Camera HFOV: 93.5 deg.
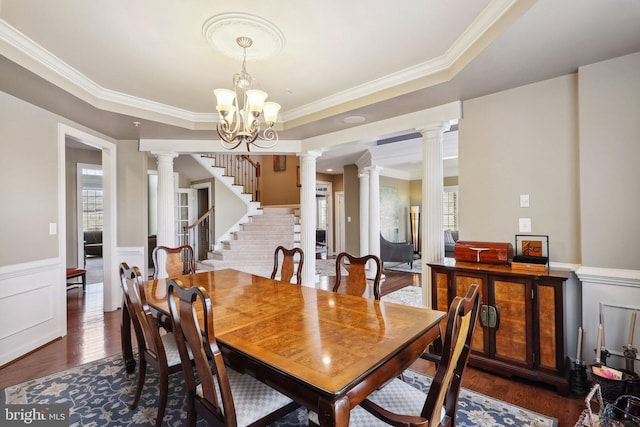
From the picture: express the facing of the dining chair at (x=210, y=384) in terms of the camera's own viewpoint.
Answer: facing away from the viewer and to the right of the viewer

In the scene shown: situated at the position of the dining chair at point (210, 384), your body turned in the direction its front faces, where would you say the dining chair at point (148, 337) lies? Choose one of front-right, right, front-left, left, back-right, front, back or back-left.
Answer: left

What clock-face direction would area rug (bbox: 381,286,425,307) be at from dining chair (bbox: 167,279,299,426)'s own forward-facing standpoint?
The area rug is roughly at 12 o'clock from the dining chair.

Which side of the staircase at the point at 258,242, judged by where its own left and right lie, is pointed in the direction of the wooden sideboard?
front

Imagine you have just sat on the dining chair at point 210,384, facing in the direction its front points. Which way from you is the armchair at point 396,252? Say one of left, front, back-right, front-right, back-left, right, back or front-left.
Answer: front

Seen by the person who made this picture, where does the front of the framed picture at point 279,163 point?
facing the viewer

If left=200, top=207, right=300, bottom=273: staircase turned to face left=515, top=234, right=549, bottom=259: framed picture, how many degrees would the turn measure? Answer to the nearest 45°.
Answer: approximately 45° to its left

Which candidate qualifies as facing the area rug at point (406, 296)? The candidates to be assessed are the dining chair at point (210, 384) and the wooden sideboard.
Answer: the dining chair

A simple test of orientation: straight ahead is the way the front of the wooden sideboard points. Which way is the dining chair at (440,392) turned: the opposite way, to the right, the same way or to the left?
to the right

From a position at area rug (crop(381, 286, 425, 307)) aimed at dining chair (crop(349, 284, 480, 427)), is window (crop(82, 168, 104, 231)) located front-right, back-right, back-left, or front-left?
back-right

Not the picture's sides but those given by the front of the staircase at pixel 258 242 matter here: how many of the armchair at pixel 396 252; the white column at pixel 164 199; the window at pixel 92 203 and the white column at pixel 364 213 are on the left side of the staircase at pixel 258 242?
2

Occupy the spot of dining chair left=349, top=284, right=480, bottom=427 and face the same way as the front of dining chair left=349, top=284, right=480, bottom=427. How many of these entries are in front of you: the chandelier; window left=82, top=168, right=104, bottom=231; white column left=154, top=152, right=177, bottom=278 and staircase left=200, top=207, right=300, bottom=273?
4

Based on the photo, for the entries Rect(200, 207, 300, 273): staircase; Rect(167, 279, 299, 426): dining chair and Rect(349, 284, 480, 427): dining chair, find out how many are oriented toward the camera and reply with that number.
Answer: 1

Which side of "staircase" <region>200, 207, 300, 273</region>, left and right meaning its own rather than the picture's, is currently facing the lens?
front

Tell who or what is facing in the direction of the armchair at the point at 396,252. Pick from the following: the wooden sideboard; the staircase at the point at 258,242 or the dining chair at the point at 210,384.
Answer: the dining chair

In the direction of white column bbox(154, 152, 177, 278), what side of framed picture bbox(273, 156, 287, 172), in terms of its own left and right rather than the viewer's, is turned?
front

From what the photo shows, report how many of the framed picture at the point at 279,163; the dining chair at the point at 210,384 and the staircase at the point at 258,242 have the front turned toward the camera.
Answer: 2

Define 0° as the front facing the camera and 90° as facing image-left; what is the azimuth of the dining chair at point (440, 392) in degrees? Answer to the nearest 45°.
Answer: approximately 135°

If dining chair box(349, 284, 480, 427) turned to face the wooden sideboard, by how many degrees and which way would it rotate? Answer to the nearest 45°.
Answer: approximately 90° to its right
